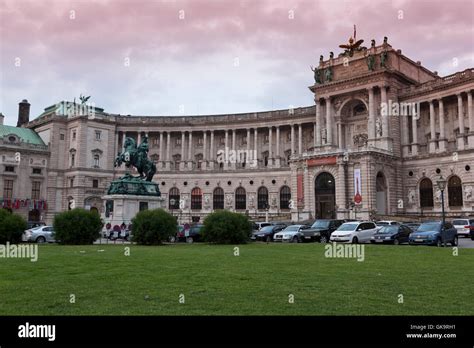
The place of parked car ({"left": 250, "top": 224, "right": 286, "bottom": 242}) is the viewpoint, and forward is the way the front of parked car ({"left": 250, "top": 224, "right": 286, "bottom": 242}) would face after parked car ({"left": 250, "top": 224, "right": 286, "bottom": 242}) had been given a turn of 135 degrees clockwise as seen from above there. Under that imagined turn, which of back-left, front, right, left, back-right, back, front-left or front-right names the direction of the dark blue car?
back-right

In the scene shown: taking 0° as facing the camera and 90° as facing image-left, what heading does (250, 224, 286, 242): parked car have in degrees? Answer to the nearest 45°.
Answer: approximately 45°

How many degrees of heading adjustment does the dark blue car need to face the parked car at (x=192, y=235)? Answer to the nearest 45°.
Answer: approximately 45° to its right

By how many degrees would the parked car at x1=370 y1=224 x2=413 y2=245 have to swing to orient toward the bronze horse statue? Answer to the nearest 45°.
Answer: approximately 45° to its right

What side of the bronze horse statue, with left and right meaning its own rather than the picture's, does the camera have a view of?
left

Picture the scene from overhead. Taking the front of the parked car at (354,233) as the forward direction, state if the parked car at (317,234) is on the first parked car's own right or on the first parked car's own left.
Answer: on the first parked car's own right
